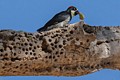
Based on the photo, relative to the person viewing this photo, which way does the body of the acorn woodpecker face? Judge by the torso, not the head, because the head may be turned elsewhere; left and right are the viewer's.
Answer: facing to the right of the viewer
